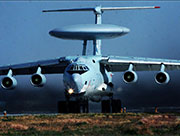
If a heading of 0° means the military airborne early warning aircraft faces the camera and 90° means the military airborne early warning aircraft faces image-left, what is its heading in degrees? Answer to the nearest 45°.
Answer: approximately 0°
